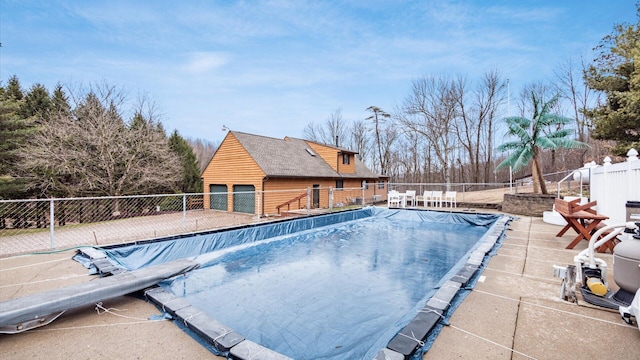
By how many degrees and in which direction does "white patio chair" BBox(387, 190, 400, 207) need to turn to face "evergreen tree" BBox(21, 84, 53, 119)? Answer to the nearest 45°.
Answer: approximately 90° to its right

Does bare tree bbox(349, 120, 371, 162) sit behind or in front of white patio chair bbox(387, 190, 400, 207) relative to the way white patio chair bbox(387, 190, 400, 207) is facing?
behind

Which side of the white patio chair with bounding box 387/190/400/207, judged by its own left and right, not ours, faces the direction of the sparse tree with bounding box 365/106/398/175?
back

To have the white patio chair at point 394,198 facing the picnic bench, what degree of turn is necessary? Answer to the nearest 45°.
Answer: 0° — it already faces it

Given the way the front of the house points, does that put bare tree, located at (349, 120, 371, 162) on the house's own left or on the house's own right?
on the house's own left

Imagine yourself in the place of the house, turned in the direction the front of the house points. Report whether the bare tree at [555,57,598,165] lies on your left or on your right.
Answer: on your left

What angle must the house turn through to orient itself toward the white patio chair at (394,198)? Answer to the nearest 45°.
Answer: approximately 45° to its left

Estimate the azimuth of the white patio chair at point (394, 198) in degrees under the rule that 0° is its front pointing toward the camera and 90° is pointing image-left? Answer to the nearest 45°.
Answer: approximately 0°

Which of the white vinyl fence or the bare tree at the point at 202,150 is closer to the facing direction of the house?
the white vinyl fence
